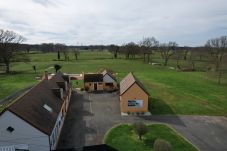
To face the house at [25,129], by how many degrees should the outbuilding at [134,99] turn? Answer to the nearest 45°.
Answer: approximately 45° to its right

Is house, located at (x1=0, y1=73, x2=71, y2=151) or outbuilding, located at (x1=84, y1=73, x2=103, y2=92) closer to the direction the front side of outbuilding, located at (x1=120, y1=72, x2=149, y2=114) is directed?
the house

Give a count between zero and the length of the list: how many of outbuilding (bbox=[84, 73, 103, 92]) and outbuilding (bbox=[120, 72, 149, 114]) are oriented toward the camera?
2

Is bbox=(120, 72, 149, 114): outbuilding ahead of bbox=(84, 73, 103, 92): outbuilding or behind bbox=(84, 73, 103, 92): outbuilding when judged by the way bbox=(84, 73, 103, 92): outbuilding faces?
ahead

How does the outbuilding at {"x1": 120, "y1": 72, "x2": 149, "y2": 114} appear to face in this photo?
toward the camera

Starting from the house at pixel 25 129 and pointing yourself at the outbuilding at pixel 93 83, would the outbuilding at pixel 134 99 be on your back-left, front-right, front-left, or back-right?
front-right

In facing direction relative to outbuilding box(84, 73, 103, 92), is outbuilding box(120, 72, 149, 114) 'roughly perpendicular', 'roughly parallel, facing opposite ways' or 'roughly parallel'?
roughly parallel

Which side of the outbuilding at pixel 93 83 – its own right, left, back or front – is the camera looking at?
front

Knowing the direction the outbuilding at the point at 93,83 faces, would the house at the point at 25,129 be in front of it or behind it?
in front

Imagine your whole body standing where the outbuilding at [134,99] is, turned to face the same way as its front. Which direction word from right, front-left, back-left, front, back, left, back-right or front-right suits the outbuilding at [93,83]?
back-right

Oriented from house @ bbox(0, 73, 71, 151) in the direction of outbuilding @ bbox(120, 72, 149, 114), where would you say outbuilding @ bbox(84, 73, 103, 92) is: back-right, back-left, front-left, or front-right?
front-left
